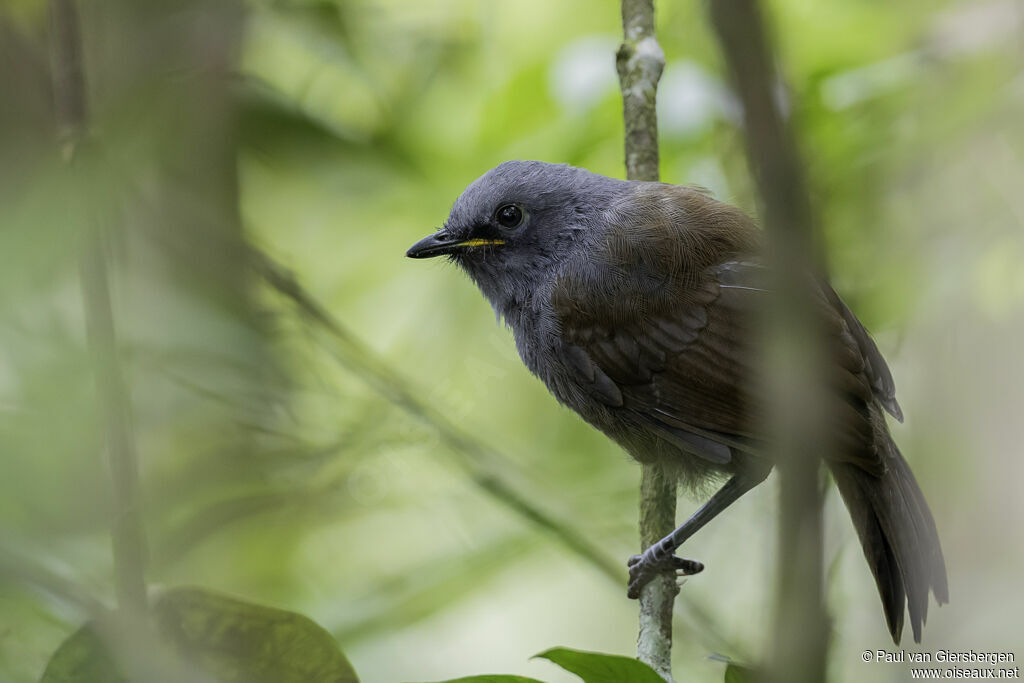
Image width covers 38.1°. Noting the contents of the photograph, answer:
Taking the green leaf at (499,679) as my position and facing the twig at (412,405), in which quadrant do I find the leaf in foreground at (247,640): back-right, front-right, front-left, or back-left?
back-left

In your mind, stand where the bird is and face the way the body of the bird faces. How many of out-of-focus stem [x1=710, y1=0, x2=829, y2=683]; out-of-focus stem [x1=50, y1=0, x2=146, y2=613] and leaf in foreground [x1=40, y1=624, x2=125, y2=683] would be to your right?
0

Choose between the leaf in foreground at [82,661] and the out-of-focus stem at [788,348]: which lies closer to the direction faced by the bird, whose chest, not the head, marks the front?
the leaf in foreground

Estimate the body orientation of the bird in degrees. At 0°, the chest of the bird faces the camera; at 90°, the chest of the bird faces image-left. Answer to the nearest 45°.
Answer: approximately 90°

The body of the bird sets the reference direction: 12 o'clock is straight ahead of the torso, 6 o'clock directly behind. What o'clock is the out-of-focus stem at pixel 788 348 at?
The out-of-focus stem is roughly at 9 o'clock from the bird.
